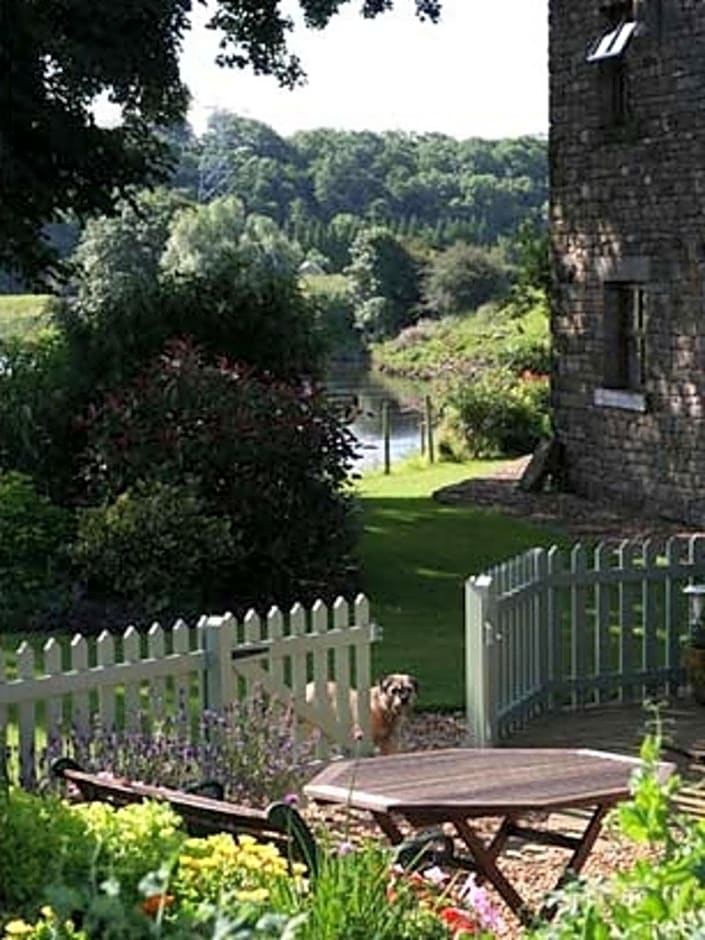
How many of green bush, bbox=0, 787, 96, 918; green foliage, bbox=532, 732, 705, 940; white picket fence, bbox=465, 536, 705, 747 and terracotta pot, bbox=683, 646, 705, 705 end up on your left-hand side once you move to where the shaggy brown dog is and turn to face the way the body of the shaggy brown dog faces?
2

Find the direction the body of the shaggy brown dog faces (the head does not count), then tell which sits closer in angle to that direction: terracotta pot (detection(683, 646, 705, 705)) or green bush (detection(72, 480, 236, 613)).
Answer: the terracotta pot

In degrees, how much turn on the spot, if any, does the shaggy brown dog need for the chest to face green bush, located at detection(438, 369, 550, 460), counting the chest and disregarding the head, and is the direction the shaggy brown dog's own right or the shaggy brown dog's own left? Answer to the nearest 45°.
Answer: approximately 135° to the shaggy brown dog's own left

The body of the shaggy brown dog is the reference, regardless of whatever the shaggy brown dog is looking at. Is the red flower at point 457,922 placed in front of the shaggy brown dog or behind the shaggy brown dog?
in front

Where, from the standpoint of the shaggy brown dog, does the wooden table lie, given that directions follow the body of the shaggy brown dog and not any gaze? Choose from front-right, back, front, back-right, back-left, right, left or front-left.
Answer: front-right

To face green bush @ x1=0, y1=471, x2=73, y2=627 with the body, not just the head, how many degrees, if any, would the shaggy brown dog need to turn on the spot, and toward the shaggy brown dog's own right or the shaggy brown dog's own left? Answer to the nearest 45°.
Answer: approximately 180°

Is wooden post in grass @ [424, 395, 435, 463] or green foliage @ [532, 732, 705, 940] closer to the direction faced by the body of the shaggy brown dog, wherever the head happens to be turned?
the green foliage

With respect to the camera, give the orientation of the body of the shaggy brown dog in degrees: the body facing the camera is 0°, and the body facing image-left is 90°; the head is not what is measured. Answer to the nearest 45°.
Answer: approximately 315°

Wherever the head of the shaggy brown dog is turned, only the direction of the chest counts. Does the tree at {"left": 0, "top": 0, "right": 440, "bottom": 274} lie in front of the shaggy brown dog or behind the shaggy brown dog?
behind

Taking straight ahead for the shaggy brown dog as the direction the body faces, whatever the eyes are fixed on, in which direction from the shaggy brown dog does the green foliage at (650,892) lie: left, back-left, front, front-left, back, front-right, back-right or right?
front-right

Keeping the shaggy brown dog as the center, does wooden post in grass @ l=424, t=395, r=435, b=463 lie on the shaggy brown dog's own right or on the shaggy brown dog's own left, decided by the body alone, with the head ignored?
on the shaggy brown dog's own left
